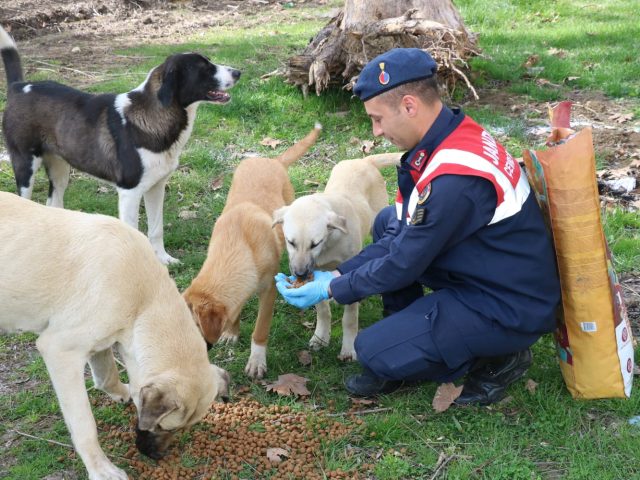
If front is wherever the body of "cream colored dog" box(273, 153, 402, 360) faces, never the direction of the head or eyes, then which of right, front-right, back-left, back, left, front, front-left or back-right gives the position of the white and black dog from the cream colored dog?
right

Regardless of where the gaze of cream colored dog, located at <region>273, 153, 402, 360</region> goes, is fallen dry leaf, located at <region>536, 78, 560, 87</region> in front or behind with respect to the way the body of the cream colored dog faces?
behind

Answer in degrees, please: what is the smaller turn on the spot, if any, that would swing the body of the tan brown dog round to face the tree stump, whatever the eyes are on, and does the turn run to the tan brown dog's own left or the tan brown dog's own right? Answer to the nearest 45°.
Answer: approximately 180°

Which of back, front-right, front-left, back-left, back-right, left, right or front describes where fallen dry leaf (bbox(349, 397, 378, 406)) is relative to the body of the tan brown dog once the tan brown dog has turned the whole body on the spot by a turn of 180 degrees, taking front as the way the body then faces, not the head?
right

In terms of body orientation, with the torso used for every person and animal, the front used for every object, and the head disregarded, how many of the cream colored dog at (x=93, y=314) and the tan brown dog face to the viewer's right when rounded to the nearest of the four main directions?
1

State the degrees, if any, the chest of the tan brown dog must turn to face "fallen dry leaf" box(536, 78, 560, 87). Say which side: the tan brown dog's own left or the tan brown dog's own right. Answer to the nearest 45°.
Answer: approximately 180°

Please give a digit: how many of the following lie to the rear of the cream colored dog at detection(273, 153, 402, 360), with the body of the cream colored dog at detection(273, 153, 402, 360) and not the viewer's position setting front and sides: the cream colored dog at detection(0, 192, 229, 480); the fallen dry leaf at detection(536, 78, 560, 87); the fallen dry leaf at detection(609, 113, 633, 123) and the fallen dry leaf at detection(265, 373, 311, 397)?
2

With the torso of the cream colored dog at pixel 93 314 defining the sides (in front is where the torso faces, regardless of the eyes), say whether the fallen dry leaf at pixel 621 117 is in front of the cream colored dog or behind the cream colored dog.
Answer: in front

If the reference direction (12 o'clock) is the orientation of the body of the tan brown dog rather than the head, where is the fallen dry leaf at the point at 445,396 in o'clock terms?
The fallen dry leaf is roughly at 9 o'clock from the tan brown dog.

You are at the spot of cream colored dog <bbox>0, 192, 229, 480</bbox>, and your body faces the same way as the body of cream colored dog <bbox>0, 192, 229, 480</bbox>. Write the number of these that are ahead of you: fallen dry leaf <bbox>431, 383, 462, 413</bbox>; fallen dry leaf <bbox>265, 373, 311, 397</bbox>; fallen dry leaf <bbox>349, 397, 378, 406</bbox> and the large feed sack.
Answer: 4

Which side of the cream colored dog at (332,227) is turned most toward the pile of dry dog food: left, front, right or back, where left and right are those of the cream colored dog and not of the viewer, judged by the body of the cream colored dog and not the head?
front

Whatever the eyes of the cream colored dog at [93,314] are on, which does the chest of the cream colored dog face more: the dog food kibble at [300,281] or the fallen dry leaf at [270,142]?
the dog food kibble

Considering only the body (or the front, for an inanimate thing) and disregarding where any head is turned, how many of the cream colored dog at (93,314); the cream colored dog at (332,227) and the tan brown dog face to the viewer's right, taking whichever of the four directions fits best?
1

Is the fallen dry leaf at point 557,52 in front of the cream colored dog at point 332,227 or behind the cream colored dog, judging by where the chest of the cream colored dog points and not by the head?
behind

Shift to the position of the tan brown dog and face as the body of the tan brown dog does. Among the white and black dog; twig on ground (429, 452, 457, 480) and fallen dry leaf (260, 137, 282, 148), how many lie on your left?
1

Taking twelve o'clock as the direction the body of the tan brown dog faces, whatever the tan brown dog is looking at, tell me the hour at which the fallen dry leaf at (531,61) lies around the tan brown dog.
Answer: The fallen dry leaf is roughly at 6 o'clock from the tan brown dog.

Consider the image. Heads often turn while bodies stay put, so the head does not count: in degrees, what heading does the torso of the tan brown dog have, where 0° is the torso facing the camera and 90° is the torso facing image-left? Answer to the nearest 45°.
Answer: approximately 45°

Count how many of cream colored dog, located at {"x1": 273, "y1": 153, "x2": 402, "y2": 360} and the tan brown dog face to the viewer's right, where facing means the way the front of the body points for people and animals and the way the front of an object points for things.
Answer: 0
